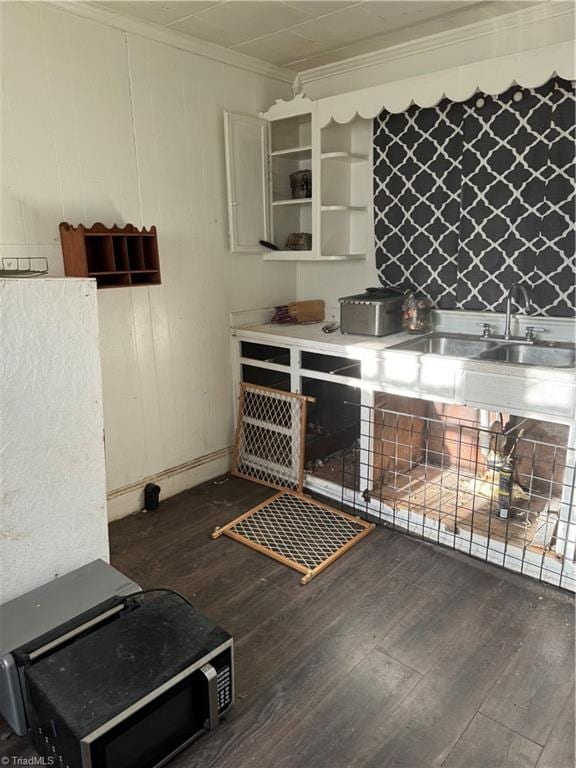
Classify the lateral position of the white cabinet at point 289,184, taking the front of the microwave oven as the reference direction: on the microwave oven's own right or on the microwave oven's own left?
on the microwave oven's own left

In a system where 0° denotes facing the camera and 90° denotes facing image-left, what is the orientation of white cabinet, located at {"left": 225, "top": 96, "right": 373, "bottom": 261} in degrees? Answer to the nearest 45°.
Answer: approximately 45°

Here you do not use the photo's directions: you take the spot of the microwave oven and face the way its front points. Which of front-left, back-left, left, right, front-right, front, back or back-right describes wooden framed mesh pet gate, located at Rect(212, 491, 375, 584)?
left

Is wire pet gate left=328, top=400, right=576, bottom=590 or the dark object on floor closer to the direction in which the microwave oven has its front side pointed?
the wire pet gate
